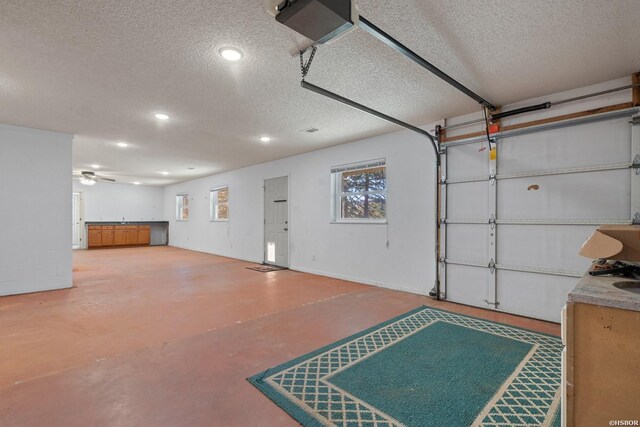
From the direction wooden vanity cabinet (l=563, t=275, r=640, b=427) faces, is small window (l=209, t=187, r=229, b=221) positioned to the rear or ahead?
ahead

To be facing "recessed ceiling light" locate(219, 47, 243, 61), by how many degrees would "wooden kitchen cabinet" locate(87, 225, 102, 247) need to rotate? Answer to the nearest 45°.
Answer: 0° — it already faces it

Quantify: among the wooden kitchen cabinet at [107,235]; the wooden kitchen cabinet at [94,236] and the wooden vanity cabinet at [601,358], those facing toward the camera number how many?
2

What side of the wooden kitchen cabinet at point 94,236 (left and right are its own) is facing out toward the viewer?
front

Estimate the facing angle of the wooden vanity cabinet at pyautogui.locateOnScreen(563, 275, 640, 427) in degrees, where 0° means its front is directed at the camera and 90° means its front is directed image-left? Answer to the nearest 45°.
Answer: approximately 90°

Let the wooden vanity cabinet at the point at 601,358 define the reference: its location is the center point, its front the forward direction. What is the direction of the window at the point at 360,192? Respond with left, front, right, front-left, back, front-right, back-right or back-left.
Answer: front-right

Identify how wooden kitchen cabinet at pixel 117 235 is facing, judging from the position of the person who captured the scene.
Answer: facing the viewer

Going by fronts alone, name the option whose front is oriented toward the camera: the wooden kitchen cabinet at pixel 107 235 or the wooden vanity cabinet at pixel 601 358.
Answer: the wooden kitchen cabinet at pixel 107 235

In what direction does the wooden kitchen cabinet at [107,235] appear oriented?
toward the camera

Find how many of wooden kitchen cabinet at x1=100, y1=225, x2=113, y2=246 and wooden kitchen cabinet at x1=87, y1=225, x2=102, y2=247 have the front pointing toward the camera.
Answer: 2

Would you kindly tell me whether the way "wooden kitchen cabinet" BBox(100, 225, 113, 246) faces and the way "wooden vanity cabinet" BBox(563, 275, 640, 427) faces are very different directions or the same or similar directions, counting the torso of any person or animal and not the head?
very different directions

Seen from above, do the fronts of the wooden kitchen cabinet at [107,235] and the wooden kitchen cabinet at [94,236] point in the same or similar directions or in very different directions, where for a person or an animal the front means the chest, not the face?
same or similar directions

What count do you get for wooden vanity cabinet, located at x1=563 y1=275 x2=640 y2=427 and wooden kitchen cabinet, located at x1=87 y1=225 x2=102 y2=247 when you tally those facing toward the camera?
1

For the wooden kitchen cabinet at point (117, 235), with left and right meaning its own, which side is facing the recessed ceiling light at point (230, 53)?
front

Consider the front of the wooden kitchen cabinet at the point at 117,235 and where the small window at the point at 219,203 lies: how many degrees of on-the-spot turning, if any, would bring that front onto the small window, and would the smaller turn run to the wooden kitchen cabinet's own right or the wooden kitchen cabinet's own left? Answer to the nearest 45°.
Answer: approximately 45° to the wooden kitchen cabinet's own left
